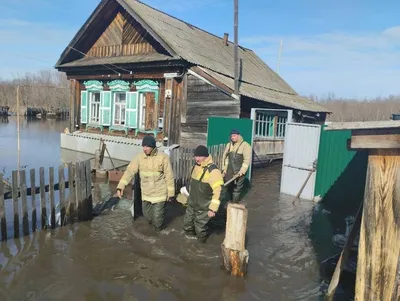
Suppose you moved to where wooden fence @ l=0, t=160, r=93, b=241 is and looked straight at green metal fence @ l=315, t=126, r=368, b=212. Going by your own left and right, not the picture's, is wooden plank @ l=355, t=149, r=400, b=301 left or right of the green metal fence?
right

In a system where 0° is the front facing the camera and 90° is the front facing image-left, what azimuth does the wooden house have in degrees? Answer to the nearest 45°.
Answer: approximately 45°

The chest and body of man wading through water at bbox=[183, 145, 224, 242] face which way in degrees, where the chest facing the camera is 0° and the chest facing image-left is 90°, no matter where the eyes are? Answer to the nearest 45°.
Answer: approximately 45°

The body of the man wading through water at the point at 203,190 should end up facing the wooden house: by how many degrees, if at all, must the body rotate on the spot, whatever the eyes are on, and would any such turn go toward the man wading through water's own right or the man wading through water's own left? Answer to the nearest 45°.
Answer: approximately 135° to the man wading through water's own right

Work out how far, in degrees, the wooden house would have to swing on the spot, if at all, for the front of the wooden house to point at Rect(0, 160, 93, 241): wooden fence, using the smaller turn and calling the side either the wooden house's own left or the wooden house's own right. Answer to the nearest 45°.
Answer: approximately 45° to the wooden house's own left

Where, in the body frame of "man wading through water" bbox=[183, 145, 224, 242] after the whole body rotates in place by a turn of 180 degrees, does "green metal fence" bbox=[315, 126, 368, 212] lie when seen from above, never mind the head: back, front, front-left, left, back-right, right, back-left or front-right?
front

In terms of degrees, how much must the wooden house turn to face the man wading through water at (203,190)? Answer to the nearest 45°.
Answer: approximately 45° to its left

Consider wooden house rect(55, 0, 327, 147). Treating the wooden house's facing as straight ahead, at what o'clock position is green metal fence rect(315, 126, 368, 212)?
The green metal fence is roughly at 9 o'clock from the wooden house.

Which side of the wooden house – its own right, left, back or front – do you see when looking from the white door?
left

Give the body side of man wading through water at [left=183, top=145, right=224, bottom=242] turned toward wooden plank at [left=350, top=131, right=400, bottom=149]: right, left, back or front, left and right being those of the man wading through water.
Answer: left

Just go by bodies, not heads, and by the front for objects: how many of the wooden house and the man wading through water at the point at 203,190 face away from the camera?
0

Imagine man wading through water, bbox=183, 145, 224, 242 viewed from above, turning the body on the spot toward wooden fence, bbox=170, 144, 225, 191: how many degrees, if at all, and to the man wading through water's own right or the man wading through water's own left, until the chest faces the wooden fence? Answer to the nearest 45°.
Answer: approximately 135° to the man wading through water's own right

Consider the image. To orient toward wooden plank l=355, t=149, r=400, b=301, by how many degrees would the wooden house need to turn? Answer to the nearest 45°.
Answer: approximately 45° to its left
